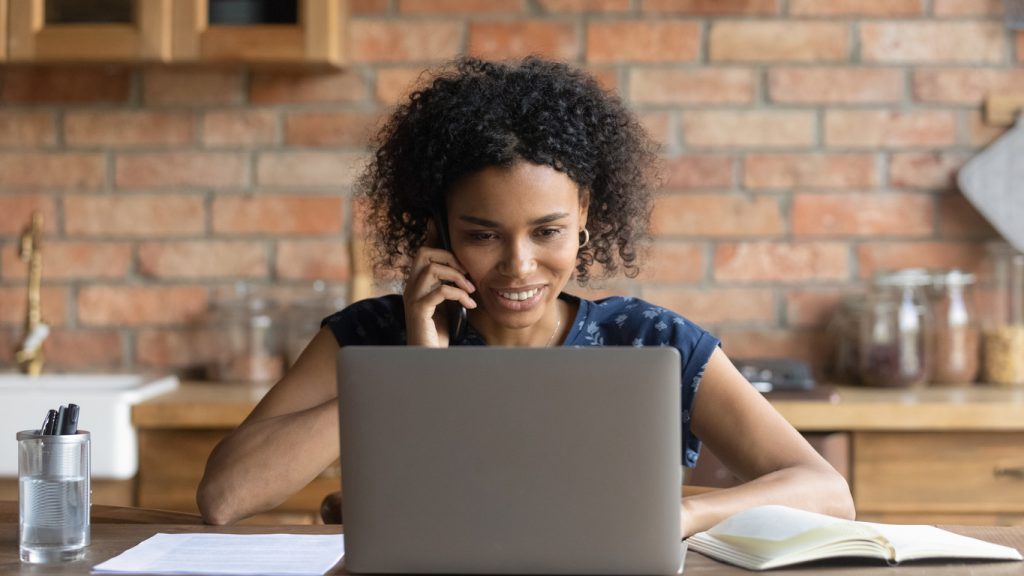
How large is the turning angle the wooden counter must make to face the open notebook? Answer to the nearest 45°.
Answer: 0° — it already faces it

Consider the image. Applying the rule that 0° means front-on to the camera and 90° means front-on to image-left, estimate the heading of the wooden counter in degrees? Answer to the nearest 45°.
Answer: approximately 0°

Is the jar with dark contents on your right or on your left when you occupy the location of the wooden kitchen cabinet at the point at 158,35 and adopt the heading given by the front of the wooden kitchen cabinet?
on your left

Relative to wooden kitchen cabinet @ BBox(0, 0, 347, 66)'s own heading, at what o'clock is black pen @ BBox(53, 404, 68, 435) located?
The black pen is roughly at 12 o'clock from the wooden kitchen cabinet.

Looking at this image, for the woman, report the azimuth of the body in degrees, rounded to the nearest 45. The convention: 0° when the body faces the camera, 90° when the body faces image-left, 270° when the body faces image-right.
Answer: approximately 0°

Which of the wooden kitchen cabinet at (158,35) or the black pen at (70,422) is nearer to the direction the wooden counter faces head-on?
the black pen

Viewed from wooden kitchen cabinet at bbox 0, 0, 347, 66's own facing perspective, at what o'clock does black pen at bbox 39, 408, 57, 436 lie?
The black pen is roughly at 12 o'clock from the wooden kitchen cabinet.

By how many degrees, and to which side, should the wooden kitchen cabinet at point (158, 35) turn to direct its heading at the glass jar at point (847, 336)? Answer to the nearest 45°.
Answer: approximately 90° to its left
